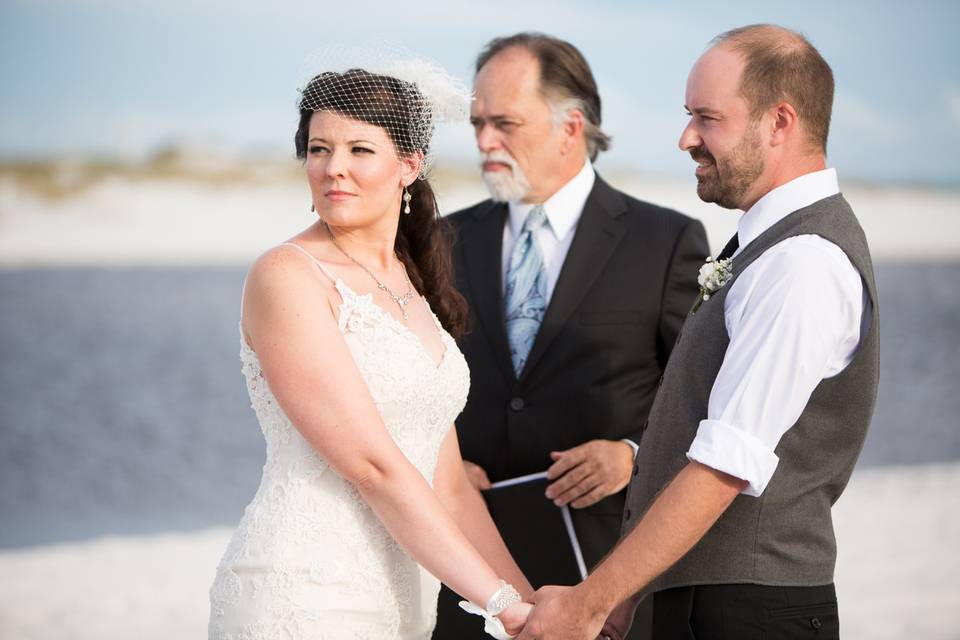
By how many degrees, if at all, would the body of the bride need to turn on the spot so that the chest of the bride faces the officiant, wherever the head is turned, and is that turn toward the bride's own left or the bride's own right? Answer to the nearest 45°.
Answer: approximately 90° to the bride's own left

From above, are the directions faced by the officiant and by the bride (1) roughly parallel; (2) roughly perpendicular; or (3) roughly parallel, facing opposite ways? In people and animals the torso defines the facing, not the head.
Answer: roughly perpendicular

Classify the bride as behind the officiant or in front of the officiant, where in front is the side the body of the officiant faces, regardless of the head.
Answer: in front

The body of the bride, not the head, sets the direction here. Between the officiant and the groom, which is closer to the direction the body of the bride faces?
the groom

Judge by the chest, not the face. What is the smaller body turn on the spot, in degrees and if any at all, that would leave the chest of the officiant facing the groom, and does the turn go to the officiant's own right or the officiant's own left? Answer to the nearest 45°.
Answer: approximately 45° to the officiant's own left

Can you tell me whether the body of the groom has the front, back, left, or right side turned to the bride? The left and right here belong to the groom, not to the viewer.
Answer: front

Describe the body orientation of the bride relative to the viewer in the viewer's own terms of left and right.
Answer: facing the viewer and to the right of the viewer

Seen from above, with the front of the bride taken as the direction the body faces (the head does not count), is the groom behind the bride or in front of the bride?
in front

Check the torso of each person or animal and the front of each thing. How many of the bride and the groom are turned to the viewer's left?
1

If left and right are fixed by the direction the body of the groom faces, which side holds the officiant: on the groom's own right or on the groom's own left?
on the groom's own right

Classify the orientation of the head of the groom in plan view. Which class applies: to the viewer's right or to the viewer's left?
to the viewer's left

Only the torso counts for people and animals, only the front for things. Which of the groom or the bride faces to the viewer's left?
the groom

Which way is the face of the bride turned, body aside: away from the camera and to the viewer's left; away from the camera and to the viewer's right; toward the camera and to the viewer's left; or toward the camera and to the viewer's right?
toward the camera and to the viewer's left

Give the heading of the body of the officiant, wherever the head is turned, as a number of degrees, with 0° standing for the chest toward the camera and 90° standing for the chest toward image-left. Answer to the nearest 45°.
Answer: approximately 45°

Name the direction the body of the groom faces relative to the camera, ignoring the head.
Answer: to the viewer's left

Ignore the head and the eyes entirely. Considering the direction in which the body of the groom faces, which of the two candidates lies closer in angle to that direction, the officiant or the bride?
the bride
